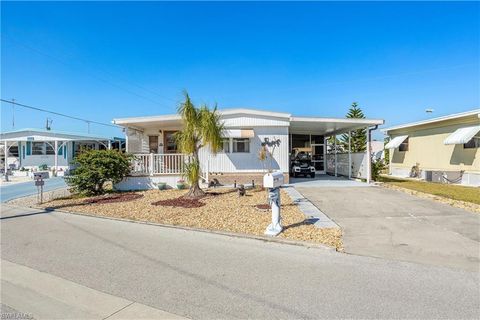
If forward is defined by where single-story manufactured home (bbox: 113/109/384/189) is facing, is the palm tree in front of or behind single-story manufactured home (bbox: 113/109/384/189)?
in front

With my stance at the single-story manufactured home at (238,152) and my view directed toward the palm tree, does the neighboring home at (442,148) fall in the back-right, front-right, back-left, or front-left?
back-left

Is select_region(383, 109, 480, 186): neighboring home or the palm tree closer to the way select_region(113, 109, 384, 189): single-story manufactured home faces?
the palm tree

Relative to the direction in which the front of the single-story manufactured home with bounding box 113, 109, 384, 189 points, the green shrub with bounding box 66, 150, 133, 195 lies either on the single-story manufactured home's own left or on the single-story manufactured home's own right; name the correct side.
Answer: on the single-story manufactured home's own right

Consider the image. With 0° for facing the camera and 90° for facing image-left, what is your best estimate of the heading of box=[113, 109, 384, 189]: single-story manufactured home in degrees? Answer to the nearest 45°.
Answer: approximately 0°

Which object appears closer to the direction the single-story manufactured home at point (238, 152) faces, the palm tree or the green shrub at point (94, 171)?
the palm tree

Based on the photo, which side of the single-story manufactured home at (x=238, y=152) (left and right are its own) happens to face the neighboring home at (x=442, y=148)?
left
